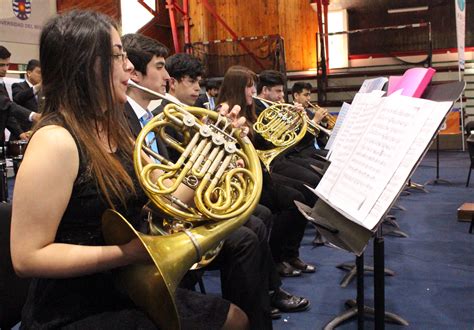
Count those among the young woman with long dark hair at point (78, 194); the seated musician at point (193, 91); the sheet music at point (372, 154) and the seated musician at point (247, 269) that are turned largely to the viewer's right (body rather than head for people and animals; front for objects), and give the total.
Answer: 3

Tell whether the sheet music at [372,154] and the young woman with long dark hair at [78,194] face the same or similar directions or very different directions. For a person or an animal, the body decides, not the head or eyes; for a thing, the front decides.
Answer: very different directions

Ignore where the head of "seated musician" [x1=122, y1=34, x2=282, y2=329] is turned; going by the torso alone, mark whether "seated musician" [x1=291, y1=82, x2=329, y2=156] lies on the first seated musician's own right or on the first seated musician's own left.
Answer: on the first seated musician's own left

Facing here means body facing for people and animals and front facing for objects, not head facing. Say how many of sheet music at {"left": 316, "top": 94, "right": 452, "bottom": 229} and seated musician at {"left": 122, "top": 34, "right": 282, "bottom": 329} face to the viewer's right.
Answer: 1

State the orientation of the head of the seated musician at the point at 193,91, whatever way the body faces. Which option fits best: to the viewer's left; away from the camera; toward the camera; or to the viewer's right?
to the viewer's right

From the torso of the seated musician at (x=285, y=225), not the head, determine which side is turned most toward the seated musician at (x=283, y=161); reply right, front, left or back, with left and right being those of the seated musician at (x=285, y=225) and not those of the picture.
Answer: left

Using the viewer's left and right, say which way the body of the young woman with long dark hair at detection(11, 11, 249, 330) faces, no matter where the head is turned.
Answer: facing to the right of the viewer

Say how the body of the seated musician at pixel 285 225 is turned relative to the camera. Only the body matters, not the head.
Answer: to the viewer's right

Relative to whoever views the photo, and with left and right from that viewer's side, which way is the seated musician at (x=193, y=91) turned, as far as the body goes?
facing to the right of the viewer

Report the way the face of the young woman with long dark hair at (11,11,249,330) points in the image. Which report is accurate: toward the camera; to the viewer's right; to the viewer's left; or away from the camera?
to the viewer's right

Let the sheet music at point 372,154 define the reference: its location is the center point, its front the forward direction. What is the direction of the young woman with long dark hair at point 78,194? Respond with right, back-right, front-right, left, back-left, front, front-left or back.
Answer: front

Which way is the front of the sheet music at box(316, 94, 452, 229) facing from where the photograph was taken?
facing the viewer and to the left of the viewer
